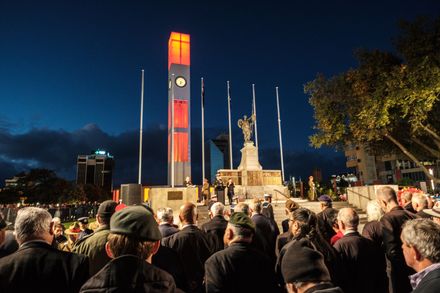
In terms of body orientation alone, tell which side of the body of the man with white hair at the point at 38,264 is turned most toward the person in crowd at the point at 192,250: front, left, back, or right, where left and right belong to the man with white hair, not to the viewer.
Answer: right

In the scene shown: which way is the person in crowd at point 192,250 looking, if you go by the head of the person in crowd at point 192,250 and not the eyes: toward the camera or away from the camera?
away from the camera

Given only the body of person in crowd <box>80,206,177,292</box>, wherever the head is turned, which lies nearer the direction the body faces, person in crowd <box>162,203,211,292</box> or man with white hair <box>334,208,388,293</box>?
the person in crowd

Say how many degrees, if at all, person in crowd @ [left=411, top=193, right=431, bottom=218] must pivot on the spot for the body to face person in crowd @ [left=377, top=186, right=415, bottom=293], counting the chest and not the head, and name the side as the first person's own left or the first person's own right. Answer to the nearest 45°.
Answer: approximately 135° to the first person's own left

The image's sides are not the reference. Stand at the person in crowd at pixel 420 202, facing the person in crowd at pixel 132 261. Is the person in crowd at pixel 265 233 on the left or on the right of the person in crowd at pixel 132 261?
right

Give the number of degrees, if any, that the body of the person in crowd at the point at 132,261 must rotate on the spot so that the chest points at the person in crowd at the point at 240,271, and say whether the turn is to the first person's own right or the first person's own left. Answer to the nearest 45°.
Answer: approximately 45° to the first person's own right

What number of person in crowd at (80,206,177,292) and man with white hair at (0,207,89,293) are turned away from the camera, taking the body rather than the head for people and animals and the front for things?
2

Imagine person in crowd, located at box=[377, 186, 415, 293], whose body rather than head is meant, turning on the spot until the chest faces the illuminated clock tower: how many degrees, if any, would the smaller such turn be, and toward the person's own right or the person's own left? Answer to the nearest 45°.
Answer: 0° — they already face it

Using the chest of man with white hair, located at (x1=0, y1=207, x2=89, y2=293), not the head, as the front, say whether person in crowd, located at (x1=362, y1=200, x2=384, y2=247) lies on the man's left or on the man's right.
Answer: on the man's right

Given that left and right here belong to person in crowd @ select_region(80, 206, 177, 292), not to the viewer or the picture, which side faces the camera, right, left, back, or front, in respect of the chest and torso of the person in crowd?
back

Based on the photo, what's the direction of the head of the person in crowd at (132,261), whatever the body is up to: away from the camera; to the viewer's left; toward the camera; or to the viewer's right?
away from the camera

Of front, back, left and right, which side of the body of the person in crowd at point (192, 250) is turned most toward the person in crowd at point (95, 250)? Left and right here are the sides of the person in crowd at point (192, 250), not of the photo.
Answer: left

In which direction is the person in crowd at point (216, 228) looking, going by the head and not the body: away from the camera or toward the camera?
away from the camera

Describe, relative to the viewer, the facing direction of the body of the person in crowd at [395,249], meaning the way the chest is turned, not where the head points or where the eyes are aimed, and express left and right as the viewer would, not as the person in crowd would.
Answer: facing away from the viewer and to the left of the viewer

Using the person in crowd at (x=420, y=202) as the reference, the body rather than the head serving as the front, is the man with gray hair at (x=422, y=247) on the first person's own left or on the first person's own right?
on the first person's own left

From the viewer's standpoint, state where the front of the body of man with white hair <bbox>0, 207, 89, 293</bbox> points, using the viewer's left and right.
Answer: facing away from the viewer
